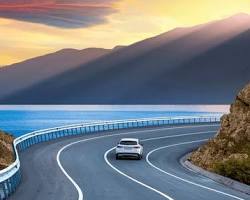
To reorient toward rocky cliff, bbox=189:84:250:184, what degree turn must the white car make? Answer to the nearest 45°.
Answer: approximately 90° to its right

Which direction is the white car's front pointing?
away from the camera
